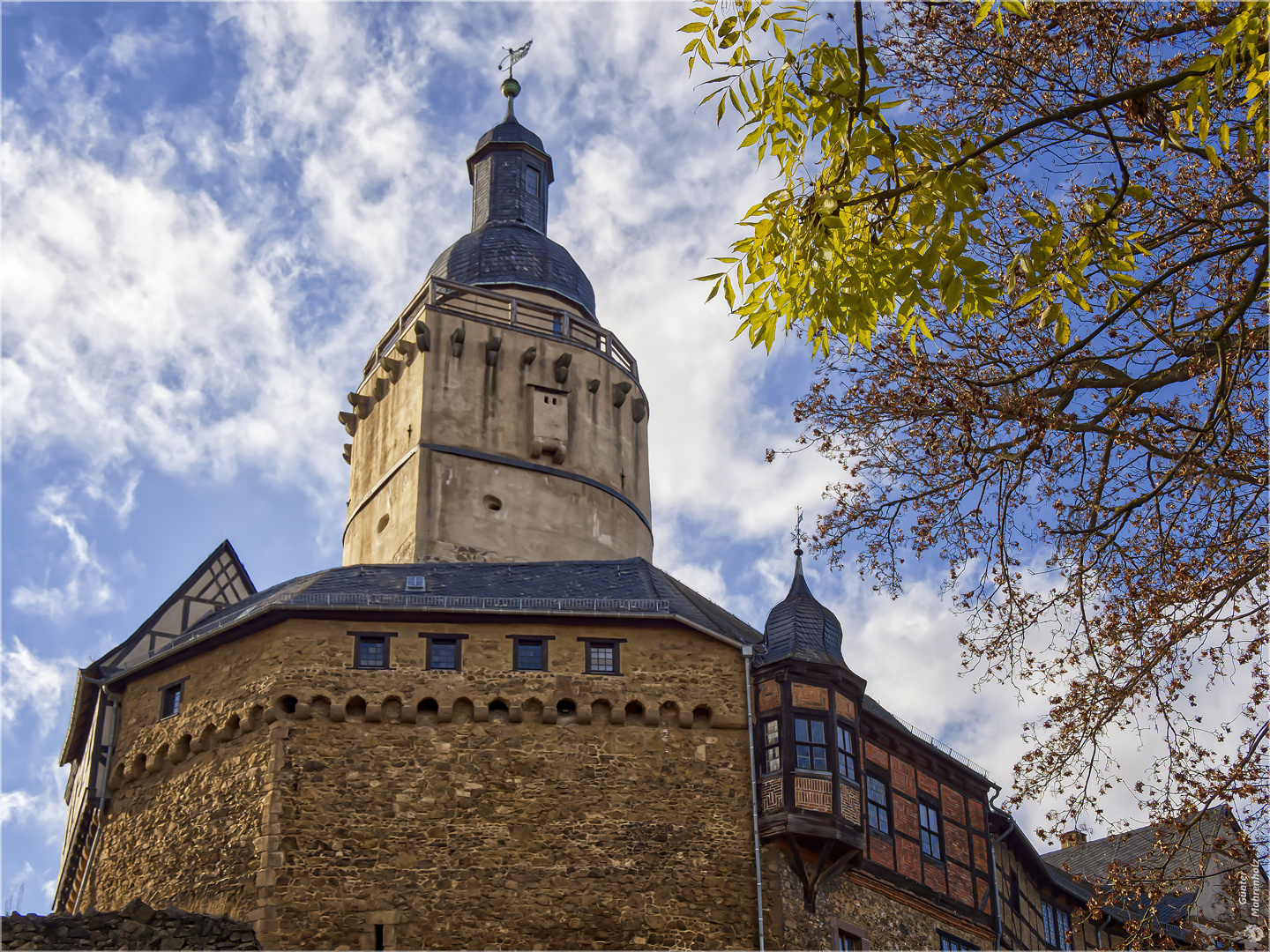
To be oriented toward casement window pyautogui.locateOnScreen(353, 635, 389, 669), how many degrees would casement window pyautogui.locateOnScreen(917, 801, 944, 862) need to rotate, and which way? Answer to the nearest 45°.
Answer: approximately 90° to its right

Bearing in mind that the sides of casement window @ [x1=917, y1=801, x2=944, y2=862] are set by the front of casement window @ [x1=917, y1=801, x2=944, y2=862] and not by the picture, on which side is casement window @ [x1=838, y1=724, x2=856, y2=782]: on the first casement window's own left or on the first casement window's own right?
on the first casement window's own right

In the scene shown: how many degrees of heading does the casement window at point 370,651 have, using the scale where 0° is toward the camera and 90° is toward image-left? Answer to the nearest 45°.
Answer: approximately 0°

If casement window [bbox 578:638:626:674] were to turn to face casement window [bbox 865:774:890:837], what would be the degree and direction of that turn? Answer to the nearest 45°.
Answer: approximately 90° to its left

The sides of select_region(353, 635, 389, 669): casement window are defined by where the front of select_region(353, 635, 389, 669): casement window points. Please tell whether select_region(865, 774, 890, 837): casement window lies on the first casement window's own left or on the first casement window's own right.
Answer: on the first casement window's own left

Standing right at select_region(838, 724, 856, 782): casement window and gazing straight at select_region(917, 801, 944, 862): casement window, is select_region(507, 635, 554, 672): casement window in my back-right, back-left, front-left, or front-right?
back-left

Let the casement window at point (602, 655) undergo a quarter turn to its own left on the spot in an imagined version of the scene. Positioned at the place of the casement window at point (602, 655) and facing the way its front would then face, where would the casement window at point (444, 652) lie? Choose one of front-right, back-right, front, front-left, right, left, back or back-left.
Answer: back

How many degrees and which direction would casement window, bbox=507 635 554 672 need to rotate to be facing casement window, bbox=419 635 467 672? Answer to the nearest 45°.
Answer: approximately 90° to its right

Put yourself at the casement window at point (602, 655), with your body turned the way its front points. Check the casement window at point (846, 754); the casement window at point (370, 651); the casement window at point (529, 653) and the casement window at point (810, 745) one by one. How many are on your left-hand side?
2

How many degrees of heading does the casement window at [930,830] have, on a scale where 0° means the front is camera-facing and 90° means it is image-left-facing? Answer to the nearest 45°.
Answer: approximately 315°

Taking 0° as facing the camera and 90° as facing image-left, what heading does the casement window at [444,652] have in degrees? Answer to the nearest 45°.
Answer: approximately 0°

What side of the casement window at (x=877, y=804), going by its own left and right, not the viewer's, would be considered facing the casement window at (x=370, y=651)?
right
